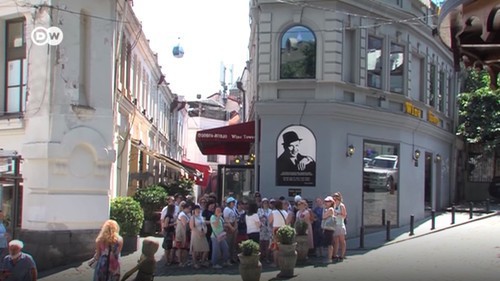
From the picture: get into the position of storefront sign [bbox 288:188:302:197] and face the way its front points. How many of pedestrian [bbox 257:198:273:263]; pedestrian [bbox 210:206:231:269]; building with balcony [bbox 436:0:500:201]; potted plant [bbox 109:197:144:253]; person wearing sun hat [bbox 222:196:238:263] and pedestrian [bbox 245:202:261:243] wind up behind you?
0

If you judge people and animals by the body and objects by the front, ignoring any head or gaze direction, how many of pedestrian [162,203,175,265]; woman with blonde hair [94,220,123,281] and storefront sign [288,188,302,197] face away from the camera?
1

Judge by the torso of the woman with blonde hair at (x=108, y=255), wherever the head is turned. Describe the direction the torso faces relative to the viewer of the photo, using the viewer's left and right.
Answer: facing away from the viewer

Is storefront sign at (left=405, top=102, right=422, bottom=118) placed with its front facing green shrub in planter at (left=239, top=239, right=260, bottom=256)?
no

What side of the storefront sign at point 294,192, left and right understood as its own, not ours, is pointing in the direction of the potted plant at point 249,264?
front

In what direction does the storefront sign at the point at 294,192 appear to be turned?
toward the camera

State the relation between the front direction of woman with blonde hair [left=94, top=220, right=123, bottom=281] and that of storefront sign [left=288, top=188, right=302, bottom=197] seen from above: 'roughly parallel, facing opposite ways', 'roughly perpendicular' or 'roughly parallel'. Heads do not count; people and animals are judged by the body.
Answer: roughly parallel, facing opposite ways

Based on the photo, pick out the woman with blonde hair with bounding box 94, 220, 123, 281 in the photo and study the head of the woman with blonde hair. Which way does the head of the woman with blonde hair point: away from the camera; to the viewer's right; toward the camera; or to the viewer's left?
away from the camera

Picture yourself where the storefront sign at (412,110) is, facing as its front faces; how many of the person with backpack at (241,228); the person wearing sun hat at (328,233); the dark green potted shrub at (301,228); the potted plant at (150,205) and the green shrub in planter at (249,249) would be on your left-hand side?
0

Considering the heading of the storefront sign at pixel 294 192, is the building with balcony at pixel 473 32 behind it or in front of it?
in front

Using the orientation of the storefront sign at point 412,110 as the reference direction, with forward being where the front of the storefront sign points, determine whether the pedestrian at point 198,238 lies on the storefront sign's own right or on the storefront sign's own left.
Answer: on the storefront sign's own right

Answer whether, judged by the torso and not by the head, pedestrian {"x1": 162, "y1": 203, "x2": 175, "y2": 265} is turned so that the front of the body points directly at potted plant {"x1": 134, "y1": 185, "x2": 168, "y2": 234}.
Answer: no

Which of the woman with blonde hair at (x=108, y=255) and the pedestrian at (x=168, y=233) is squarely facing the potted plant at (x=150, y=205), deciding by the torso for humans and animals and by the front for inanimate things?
the woman with blonde hair

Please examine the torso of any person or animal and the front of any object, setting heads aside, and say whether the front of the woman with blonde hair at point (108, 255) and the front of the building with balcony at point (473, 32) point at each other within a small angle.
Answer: no
